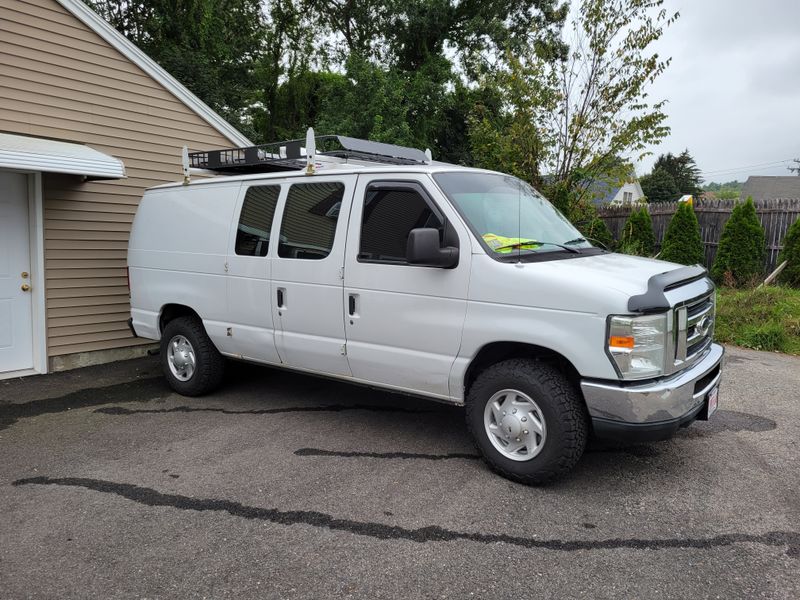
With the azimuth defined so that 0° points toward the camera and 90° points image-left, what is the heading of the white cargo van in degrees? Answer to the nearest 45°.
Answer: approximately 315°

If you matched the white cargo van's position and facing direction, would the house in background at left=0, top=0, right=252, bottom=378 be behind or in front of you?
behind
